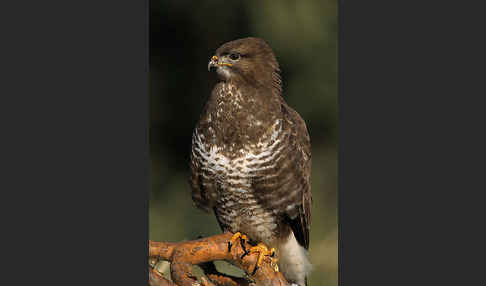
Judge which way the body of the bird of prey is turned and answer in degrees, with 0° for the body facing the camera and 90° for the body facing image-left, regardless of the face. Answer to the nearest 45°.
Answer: approximately 45°
